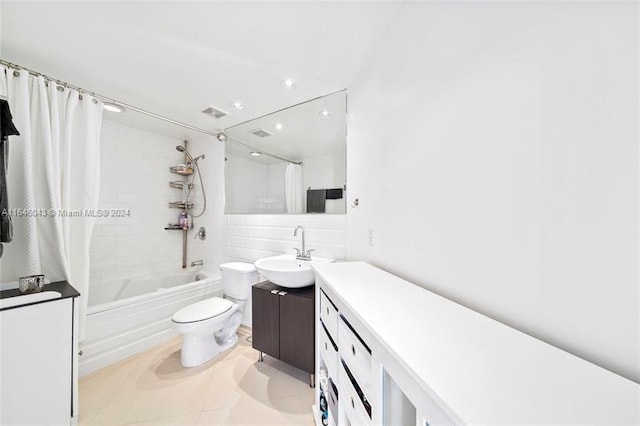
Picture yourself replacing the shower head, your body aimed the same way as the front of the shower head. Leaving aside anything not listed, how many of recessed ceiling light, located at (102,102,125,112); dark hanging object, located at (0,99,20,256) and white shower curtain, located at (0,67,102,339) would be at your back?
0

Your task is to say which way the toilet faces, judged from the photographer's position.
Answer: facing the viewer and to the left of the viewer

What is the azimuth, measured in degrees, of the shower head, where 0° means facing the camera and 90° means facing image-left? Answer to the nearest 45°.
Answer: approximately 45°

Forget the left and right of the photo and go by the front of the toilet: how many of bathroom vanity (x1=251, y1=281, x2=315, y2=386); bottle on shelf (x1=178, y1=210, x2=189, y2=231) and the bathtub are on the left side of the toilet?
1

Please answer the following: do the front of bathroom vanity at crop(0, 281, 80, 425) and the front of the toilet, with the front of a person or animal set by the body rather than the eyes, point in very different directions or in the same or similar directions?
very different directions

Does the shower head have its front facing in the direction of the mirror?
no

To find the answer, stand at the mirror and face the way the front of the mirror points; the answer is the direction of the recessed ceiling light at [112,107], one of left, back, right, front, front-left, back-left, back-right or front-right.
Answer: front-right

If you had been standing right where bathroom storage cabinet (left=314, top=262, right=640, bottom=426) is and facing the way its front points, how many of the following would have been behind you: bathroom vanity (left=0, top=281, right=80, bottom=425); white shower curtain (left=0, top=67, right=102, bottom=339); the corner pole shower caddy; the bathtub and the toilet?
0

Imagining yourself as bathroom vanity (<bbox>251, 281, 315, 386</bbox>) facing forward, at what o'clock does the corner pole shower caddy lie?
The corner pole shower caddy is roughly at 3 o'clock from the bathroom vanity.

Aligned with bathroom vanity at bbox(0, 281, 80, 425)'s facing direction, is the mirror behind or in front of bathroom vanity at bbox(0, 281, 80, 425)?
in front

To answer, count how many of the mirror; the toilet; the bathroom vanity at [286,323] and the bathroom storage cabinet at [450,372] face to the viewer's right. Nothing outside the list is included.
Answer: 0

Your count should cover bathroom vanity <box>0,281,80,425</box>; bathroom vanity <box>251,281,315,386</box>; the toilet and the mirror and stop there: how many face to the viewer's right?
1

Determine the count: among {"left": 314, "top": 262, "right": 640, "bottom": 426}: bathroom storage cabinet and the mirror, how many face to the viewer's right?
0

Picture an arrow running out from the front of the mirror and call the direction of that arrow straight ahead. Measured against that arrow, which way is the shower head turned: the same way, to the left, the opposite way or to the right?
the same way
